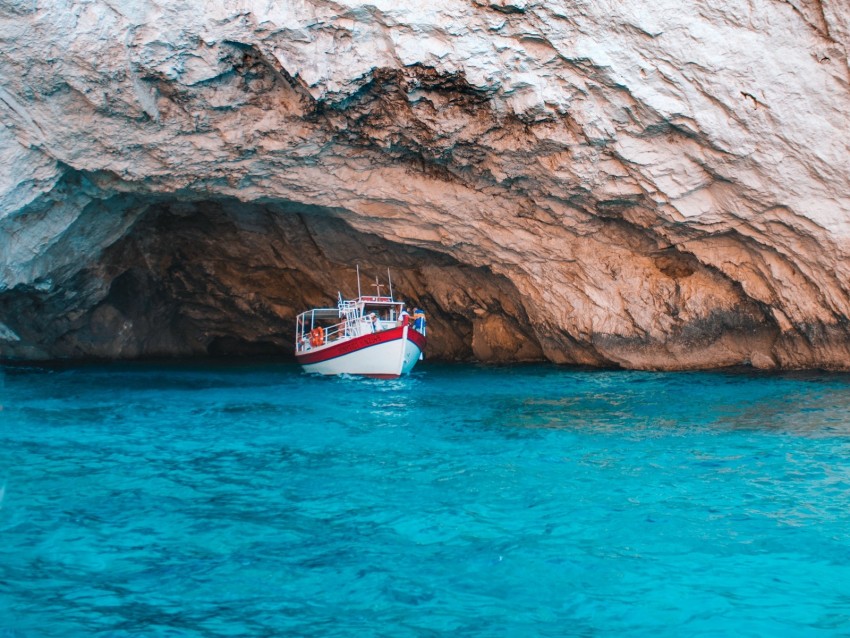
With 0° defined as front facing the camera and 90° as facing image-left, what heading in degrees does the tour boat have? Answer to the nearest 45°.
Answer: approximately 315°
